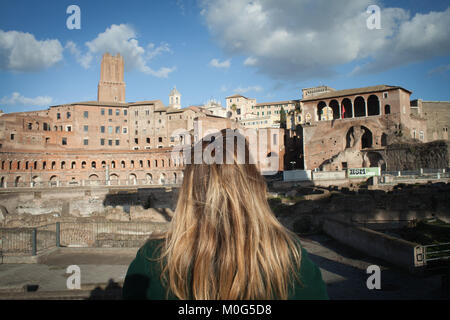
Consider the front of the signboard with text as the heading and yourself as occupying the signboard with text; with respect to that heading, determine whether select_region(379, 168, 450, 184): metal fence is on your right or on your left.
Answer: on your left

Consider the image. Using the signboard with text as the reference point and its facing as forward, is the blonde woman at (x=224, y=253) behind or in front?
in front

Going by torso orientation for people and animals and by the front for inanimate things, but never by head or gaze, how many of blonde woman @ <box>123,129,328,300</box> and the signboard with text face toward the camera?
1

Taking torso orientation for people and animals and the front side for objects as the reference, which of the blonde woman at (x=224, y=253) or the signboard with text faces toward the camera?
the signboard with text

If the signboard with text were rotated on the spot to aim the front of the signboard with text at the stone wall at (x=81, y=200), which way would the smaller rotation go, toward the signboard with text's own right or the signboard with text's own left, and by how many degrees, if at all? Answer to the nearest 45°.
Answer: approximately 90° to the signboard with text's own right

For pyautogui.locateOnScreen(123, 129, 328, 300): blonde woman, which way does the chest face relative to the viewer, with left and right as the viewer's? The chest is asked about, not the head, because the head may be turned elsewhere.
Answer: facing away from the viewer

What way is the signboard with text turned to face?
toward the camera

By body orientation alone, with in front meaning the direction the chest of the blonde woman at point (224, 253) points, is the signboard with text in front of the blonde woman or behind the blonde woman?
in front

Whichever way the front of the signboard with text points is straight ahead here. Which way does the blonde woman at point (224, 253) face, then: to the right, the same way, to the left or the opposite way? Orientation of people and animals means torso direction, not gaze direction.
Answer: the opposite way

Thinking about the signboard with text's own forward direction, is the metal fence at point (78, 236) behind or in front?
in front

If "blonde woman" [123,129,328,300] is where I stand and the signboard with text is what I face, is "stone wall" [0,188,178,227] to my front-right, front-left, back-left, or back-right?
front-left
